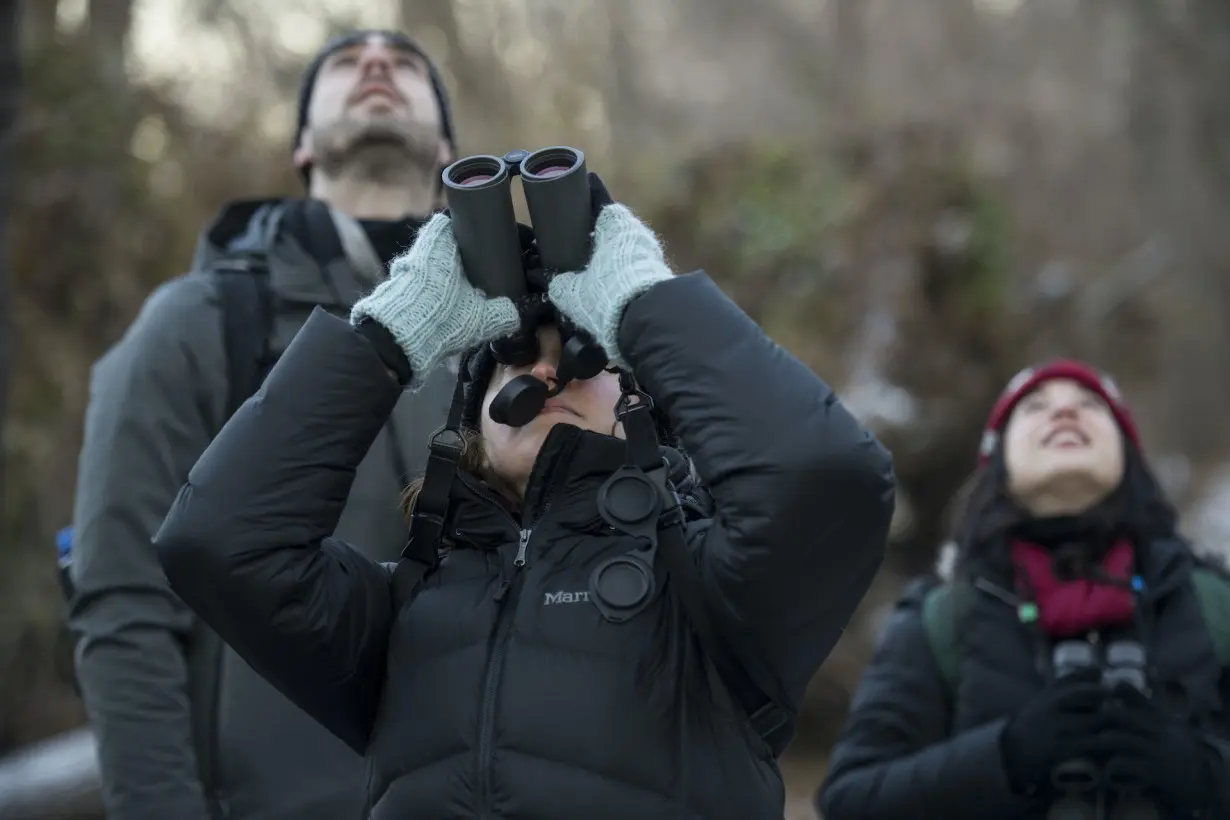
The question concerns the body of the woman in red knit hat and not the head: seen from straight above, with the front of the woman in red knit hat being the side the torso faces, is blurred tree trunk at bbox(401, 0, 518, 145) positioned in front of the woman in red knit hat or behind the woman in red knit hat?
behind

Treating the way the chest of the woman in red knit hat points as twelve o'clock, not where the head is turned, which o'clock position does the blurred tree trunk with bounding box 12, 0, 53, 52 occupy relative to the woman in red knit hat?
The blurred tree trunk is roughly at 4 o'clock from the woman in red knit hat.

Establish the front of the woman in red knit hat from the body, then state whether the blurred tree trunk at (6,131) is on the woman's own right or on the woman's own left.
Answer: on the woman's own right

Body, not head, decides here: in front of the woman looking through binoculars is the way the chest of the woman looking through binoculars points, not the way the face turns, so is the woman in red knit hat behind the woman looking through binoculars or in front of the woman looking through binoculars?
behind

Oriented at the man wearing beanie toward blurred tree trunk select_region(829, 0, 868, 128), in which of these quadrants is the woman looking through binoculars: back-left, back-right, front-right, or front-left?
back-right

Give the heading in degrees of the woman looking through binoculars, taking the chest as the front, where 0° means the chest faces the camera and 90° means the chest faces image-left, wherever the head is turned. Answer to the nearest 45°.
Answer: approximately 0°

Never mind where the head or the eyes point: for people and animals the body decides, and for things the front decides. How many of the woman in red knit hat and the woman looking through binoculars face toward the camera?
2
